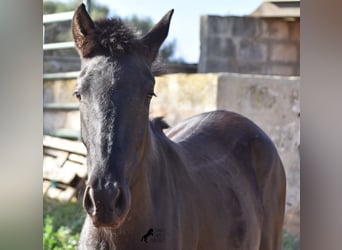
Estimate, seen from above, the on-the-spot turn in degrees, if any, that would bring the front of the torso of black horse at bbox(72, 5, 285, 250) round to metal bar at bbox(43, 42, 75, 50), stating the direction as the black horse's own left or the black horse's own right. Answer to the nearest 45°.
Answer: approximately 135° to the black horse's own right

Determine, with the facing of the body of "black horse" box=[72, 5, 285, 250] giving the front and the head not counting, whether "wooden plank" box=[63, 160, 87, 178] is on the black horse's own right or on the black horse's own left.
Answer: on the black horse's own right

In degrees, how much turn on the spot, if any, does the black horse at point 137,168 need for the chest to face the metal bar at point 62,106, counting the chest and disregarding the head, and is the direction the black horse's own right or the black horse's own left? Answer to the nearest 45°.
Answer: approximately 135° to the black horse's own right

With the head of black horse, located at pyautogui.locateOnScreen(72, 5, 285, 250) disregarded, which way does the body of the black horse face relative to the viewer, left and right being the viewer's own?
facing the viewer and to the left of the viewer

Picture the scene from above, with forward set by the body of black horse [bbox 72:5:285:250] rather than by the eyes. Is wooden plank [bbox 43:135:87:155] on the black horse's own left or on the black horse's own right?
on the black horse's own right

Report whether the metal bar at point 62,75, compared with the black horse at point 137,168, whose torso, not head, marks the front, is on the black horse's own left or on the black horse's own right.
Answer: on the black horse's own right

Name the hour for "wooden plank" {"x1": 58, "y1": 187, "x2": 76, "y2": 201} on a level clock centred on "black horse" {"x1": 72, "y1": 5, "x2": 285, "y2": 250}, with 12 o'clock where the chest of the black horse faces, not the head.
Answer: The wooden plank is roughly at 4 o'clock from the black horse.
